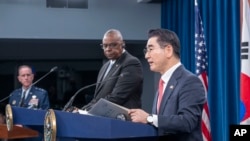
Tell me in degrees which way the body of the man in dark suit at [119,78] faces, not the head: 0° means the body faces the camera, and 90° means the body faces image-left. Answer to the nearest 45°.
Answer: approximately 45°

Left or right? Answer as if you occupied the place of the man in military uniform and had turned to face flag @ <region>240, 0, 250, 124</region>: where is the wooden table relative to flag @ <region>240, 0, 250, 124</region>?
right

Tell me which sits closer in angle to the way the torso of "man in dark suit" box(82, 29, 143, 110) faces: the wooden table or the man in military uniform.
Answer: the wooden table

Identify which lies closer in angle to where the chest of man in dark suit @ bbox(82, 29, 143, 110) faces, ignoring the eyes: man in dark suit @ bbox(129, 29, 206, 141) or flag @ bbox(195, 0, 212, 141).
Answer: the man in dark suit

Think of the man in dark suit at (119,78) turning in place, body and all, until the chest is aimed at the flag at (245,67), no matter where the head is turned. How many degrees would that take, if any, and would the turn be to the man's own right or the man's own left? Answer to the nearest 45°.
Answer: approximately 135° to the man's own left

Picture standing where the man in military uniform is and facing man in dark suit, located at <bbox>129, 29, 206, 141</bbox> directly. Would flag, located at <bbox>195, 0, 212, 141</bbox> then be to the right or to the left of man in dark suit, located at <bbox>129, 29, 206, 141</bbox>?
left

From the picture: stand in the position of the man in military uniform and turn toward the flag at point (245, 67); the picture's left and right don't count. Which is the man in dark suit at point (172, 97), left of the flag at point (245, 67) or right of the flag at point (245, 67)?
right

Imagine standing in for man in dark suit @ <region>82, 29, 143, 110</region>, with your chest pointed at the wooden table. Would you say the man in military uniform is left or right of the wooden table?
right

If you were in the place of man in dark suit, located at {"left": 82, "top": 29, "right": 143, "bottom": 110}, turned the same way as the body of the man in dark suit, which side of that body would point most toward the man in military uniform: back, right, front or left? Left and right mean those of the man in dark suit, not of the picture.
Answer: right

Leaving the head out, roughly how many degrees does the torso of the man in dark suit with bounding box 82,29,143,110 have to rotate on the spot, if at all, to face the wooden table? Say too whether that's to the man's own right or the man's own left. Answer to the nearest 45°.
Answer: approximately 45° to the man's own right

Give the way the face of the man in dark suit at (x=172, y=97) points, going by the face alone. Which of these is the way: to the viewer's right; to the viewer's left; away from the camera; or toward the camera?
to the viewer's left

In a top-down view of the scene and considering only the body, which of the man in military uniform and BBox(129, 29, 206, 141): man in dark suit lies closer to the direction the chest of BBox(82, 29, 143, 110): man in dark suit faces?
the man in dark suit

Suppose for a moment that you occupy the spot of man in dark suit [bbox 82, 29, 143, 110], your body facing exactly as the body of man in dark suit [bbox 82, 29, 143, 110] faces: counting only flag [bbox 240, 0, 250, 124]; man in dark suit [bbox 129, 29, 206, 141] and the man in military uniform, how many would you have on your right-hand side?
1

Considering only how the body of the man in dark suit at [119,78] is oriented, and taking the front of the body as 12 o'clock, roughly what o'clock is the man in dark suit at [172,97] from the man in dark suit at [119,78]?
the man in dark suit at [172,97] is roughly at 10 o'clock from the man in dark suit at [119,78].
